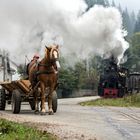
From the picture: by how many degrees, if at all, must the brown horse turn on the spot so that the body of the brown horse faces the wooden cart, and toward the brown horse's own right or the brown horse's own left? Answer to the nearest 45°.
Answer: approximately 180°

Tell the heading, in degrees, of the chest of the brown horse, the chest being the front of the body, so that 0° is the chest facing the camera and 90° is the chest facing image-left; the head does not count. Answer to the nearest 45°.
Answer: approximately 315°
